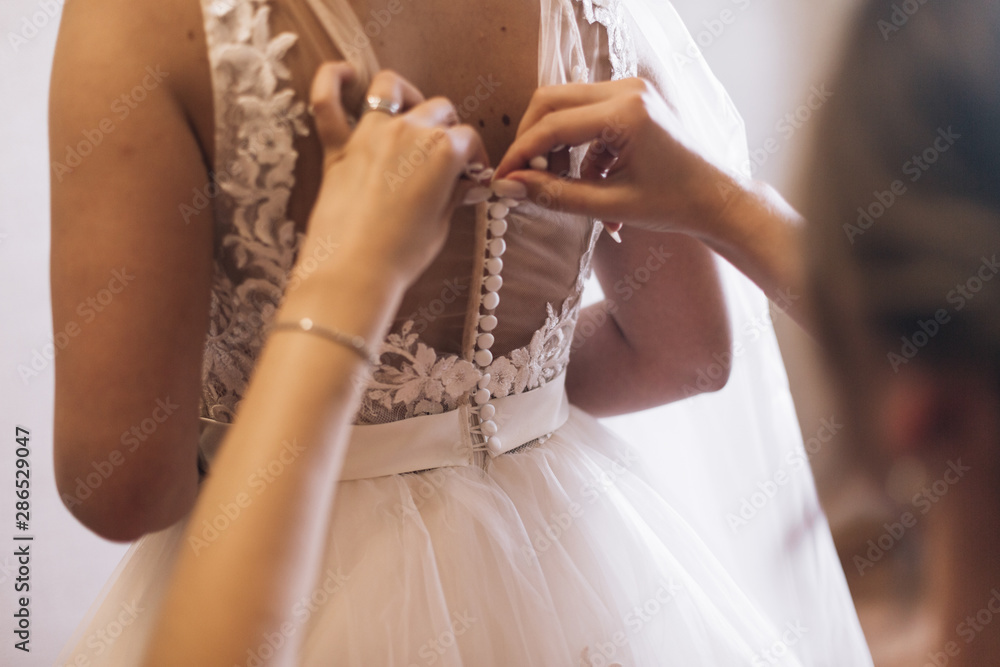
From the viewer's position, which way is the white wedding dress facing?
facing away from the viewer and to the left of the viewer
